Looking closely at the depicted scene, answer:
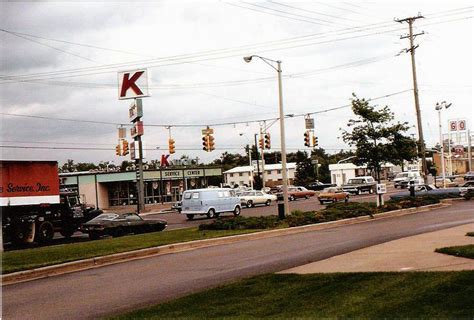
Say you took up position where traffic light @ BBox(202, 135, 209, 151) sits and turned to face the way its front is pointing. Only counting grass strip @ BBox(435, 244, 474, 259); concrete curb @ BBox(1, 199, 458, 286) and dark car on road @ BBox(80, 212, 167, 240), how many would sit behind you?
0

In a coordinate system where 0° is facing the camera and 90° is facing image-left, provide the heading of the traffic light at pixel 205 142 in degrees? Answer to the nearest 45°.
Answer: approximately 45°

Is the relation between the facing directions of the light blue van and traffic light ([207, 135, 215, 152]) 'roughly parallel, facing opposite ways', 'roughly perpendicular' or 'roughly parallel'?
roughly perpendicular

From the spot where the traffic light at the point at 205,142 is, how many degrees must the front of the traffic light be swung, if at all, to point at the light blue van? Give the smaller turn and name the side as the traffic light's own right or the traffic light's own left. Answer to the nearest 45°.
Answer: approximately 45° to the traffic light's own left

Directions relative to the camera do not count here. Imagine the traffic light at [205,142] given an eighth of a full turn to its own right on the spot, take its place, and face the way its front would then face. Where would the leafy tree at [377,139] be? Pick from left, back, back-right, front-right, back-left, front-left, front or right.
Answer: back-left

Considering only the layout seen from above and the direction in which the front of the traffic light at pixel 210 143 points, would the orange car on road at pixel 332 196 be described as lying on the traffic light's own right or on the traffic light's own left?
on the traffic light's own left
